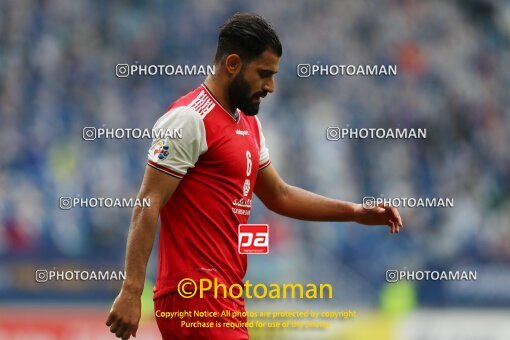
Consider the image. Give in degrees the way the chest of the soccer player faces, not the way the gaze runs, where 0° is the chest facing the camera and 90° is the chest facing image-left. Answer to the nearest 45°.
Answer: approximately 315°
